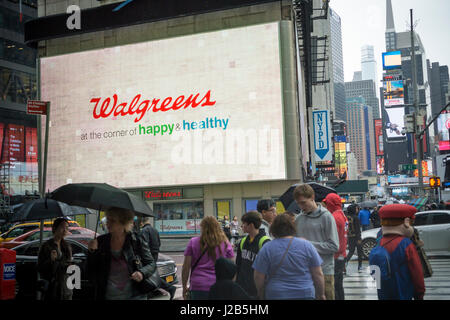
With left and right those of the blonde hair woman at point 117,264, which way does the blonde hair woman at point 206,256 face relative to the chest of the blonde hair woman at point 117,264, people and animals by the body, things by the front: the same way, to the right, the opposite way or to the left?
the opposite way

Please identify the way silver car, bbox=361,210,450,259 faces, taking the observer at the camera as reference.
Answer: facing to the left of the viewer

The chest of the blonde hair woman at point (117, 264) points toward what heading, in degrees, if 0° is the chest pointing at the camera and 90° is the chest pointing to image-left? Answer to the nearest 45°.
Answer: approximately 0°

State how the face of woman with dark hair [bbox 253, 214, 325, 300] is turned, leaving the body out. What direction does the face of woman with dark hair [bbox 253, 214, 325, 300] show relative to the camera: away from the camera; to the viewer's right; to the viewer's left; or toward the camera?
away from the camera

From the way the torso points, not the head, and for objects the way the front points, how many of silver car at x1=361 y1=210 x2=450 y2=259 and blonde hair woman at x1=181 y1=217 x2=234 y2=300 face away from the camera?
1

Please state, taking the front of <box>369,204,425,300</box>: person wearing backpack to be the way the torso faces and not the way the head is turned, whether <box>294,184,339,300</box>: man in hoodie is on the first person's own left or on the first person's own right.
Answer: on the first person's own left

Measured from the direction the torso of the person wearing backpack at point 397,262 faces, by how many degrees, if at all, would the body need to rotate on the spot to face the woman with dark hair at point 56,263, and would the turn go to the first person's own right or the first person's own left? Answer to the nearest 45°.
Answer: approximately 135° to the first person's own left

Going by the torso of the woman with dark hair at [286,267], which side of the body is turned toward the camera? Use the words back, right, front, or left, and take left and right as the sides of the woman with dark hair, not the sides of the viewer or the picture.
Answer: back

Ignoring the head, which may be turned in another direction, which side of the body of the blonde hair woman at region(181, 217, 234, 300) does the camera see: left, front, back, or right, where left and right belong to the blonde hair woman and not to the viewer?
back

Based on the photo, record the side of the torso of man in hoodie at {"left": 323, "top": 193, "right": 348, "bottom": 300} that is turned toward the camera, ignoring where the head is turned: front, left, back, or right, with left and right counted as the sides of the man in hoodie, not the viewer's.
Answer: back
